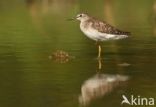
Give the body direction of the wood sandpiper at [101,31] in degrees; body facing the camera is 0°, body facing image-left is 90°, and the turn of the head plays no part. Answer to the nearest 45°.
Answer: approximately 90°

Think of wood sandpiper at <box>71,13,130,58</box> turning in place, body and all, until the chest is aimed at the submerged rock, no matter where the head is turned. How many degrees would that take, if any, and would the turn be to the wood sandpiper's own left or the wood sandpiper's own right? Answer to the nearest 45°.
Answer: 0° — it already faces it
